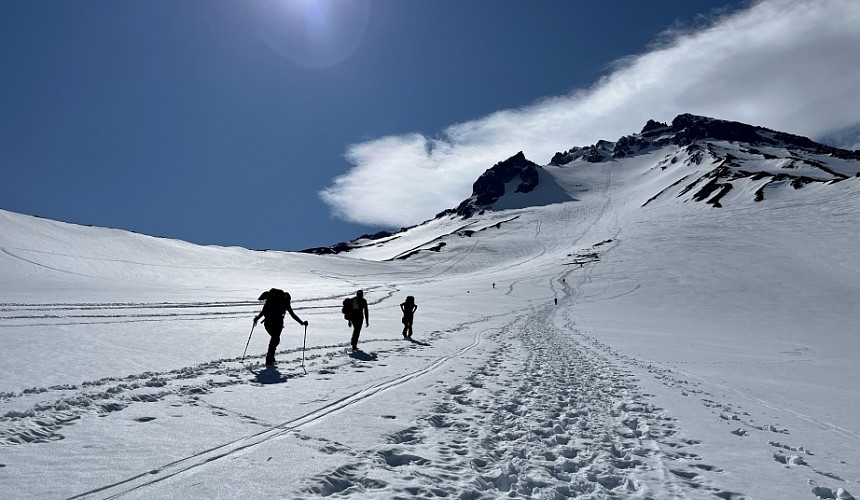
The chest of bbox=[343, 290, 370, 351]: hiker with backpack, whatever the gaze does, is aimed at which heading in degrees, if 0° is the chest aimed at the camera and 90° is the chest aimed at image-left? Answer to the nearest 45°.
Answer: approximately 225°

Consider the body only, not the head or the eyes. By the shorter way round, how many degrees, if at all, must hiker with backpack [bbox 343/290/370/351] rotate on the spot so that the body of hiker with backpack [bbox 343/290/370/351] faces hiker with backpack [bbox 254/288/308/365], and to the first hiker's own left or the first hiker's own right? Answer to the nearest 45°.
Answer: approximately 180°
